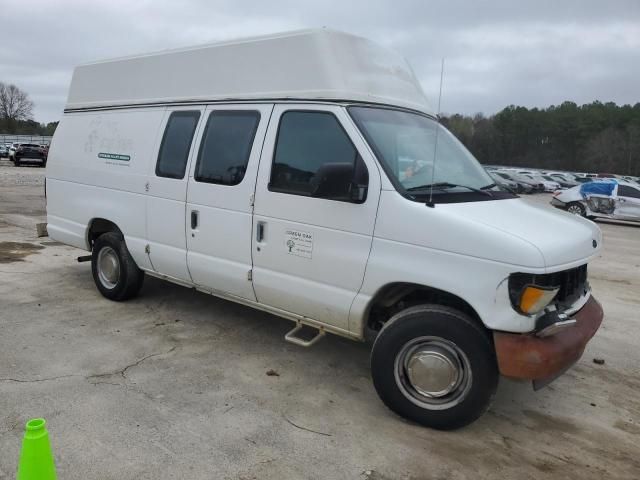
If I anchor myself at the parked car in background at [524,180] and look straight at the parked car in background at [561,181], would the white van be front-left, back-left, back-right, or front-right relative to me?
back-right

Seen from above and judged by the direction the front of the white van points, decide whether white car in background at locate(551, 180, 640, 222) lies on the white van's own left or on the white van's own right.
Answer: on the white van's own left

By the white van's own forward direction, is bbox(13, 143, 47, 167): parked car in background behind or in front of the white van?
behind

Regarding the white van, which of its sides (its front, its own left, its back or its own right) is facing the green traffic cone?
right

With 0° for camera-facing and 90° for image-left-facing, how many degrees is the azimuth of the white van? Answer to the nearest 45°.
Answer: approximately 315°

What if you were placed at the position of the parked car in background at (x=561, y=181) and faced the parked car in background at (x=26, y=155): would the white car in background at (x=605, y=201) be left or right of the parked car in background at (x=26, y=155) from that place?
left

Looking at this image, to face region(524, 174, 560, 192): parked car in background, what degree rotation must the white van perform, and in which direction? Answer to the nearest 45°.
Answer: approximately 90° to its left

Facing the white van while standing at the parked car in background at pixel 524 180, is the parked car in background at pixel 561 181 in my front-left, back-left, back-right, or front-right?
back-left

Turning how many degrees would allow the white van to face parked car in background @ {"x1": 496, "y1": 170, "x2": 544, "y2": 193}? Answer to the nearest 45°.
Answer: approximately 135° to its left
